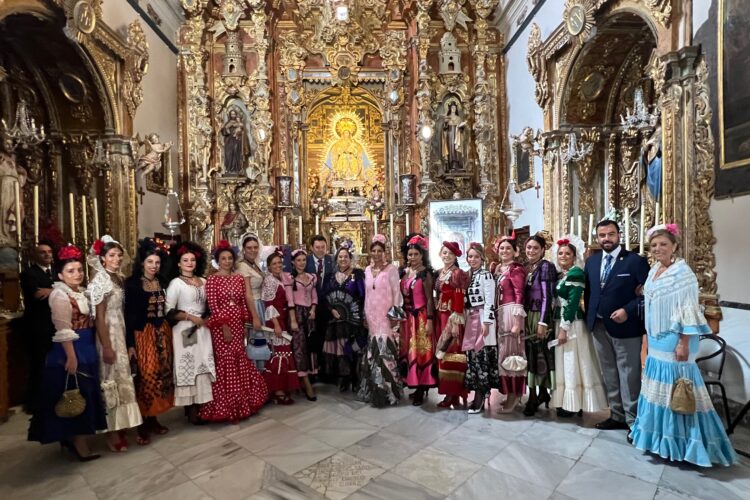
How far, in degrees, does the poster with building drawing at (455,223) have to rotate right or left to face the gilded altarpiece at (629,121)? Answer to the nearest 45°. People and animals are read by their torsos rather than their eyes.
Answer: approximately 45° to its left

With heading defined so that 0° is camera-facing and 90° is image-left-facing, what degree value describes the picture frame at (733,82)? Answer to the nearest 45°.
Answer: approximately 45°

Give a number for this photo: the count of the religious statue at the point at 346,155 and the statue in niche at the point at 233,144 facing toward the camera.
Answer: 2

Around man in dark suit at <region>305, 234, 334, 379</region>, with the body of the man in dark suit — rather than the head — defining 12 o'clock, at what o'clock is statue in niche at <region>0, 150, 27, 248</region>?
The statue in niche is roughly at 3 o'clock from the man in dark suit.

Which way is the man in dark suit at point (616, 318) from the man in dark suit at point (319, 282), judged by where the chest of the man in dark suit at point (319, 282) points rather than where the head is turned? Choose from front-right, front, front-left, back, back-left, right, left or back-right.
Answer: front-left

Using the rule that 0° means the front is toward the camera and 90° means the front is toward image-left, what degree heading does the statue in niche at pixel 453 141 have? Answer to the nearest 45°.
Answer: approximately 0°

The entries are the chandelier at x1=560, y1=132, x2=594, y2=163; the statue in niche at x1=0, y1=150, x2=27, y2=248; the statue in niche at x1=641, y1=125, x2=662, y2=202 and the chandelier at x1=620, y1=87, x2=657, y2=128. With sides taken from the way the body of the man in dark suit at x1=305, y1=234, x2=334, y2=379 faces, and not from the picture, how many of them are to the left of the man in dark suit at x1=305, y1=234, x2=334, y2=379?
3

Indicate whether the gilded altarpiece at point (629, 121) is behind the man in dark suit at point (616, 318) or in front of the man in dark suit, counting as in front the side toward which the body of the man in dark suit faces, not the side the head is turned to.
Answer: behind
